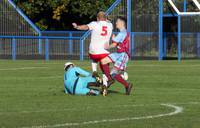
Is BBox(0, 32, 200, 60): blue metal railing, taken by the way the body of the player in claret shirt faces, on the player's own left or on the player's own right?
on the player's own right

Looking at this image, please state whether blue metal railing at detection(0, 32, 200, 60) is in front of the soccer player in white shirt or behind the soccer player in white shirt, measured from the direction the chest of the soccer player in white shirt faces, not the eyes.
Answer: in front

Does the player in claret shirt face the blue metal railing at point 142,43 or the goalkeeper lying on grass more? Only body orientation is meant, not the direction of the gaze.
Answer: the goalkeeper lying on grass

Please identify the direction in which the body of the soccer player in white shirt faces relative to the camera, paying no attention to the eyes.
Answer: away from the camera

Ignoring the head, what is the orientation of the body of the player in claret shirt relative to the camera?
to the viewer's left

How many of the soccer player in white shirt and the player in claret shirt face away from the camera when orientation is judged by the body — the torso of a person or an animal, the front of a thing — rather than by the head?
1

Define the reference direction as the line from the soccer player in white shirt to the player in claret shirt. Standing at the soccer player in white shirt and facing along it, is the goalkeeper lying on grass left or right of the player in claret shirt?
right

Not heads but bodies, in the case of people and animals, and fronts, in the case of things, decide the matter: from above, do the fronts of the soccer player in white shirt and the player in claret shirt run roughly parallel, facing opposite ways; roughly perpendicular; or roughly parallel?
roughly perpendicular
